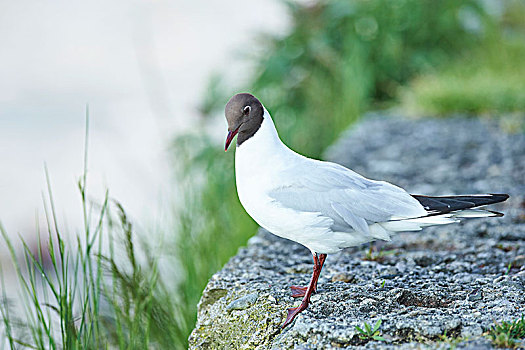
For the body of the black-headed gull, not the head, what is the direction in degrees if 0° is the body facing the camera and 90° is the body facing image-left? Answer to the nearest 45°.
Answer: approximately 90°
